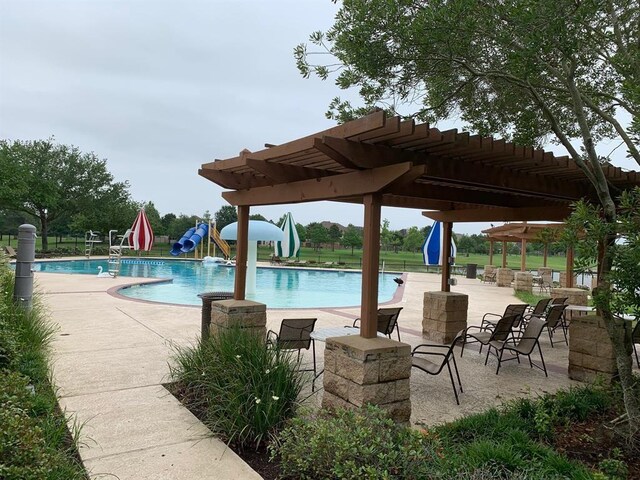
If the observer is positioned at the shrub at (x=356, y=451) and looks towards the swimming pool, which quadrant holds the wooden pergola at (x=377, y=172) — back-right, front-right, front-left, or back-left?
front-right

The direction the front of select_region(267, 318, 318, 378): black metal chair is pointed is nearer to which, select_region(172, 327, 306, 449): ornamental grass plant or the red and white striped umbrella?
the red and white striped umbrella
